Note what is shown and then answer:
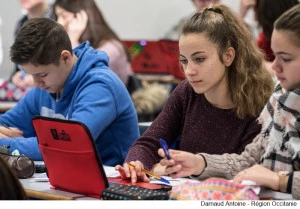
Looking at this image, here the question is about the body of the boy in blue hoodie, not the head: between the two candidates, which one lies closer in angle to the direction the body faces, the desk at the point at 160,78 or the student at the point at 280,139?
the student

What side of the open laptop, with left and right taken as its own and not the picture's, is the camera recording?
back

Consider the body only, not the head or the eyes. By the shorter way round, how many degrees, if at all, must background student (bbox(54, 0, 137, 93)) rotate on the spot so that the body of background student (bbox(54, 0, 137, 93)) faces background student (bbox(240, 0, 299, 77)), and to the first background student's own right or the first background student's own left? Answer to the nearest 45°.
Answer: approximately 135° to the first background student's own left

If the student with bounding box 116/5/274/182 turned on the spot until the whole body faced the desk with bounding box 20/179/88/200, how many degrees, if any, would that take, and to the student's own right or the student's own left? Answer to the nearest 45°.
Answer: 0° — they already face it

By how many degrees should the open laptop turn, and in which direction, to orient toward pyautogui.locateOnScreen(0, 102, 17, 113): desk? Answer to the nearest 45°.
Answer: approximately 135° to its left
